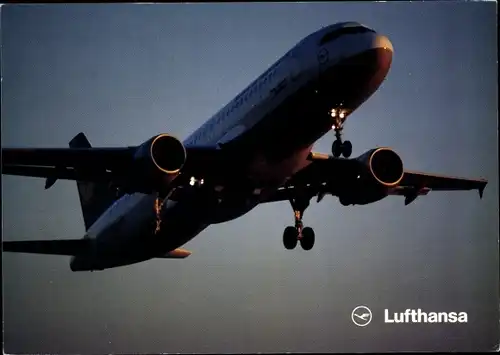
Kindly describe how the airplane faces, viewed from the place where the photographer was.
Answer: facing the viewer and to the right of the viewer
